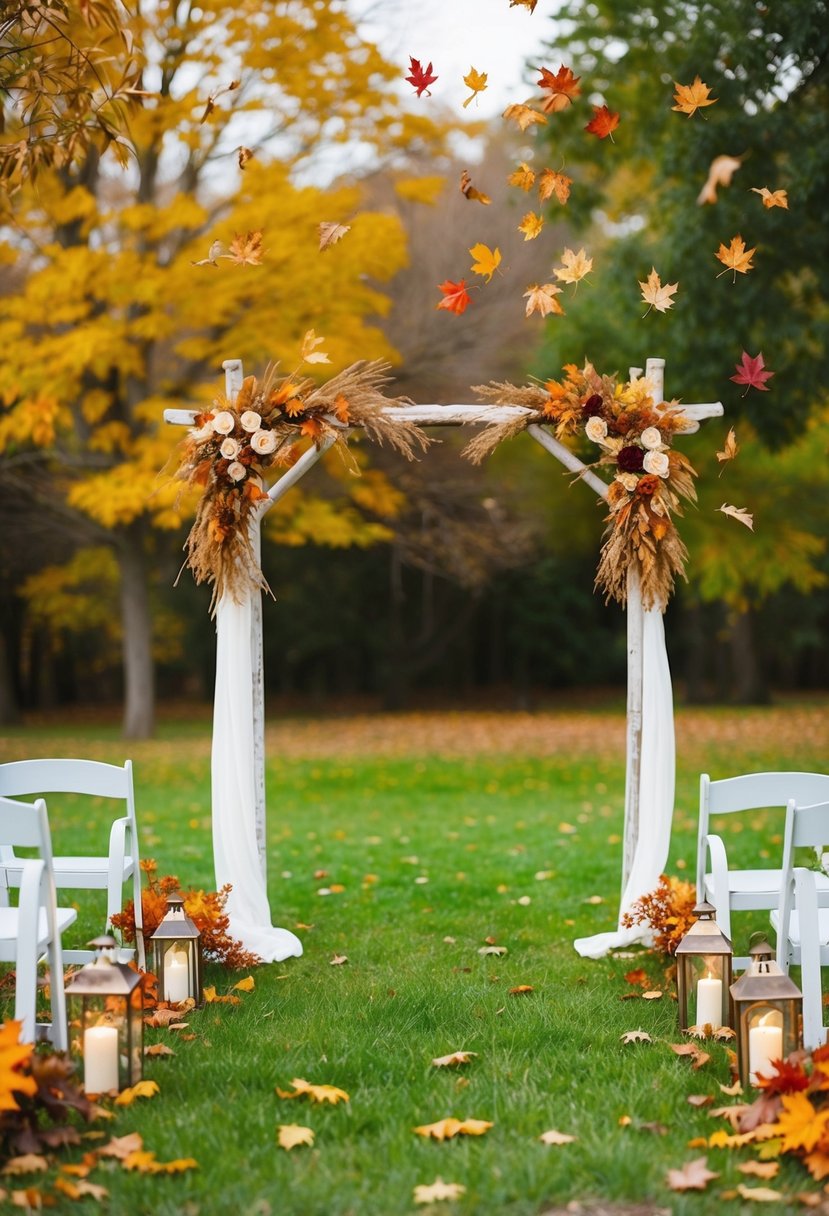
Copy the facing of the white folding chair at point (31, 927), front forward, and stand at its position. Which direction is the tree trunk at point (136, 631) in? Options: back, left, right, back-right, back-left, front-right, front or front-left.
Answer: front-left

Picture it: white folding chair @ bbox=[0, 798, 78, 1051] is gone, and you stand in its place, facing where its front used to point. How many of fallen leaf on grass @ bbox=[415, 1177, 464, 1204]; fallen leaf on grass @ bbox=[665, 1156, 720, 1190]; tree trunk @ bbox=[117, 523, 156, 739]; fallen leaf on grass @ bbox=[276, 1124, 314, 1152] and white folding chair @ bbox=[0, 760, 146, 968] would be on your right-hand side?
3

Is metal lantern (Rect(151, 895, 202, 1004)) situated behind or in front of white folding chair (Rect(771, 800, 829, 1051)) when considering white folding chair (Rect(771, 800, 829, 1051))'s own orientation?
in front

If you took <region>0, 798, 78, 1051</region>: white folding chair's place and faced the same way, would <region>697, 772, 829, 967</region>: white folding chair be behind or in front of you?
in front

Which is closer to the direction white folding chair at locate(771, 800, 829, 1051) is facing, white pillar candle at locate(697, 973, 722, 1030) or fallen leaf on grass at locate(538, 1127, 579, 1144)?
the white pillar candle

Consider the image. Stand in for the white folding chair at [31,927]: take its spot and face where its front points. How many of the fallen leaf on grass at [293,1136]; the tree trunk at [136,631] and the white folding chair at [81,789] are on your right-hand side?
1

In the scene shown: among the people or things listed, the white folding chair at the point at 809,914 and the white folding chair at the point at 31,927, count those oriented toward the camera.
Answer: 0

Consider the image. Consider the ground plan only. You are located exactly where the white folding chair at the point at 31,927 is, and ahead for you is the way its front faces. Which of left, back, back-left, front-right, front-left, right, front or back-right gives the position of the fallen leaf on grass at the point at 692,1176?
right
